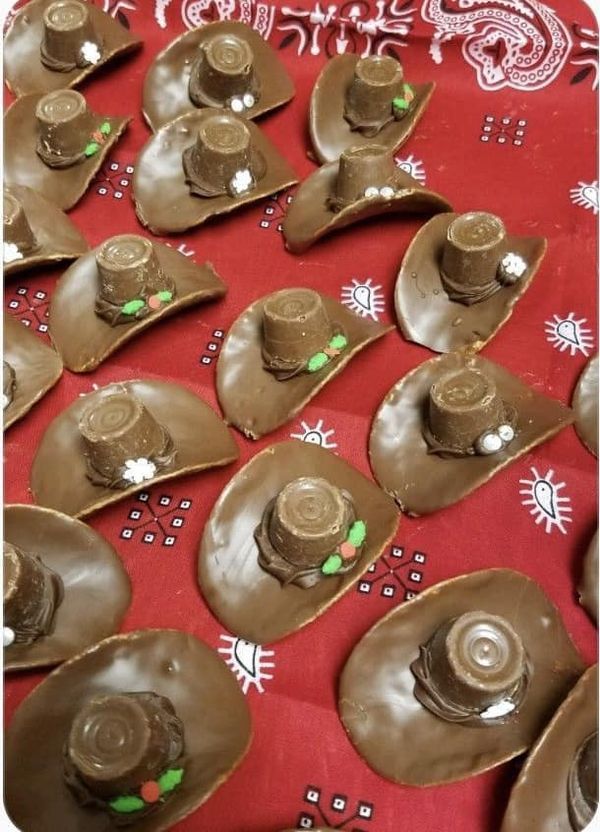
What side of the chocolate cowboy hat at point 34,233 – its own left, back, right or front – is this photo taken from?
front

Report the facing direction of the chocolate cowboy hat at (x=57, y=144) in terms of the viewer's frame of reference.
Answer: facing the viewer and to the right of the viewer

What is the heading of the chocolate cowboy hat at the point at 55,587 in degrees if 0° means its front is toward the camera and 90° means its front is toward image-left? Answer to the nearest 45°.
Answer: approximately 0°

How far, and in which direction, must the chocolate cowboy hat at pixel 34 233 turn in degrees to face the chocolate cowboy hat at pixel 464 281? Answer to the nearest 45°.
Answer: approximately 45° to its left

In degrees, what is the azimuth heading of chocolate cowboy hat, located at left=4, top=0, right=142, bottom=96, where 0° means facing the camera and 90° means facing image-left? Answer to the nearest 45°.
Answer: approximately 315°

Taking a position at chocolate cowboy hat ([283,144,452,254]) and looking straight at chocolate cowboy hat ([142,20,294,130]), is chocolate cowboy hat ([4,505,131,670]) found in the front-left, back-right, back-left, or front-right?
back-left

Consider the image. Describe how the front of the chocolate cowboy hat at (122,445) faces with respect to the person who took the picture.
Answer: facing the viewer
